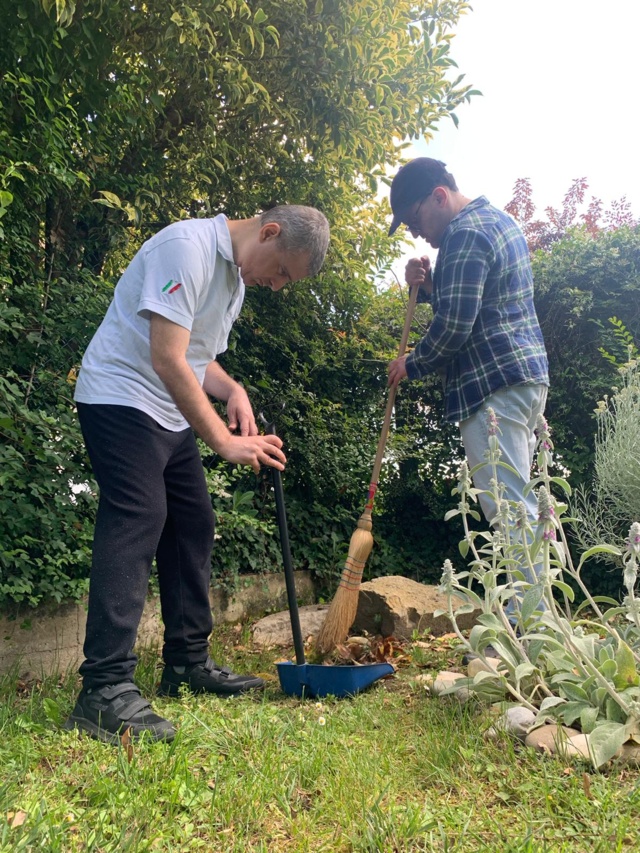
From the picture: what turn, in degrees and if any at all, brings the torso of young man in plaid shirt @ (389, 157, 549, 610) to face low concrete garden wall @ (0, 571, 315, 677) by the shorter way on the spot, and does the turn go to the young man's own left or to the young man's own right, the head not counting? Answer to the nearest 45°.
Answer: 0° — they already face it

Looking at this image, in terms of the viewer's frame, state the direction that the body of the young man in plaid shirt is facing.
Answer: to the viewer's left

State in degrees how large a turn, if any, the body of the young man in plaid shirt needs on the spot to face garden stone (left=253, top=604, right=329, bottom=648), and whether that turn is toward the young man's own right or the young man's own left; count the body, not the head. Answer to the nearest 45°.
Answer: approximately 45° to the young man's own right
